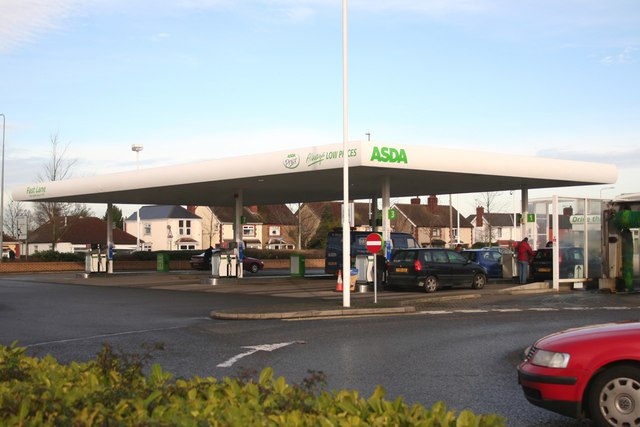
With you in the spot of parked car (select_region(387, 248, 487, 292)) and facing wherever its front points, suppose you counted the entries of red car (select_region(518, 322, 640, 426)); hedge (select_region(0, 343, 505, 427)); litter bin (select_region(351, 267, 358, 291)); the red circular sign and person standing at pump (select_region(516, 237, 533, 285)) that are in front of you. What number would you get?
1

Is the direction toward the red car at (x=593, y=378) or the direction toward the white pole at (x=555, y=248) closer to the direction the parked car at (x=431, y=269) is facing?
the white pole

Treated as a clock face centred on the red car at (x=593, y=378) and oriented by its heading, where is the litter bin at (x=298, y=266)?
The litter bin is roughly at 2 o'clock from the red car.

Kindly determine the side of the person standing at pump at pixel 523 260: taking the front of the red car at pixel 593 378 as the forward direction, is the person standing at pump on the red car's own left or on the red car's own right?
on the red car's own right

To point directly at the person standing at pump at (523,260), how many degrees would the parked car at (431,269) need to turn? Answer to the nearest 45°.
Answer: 0° — it already faces them

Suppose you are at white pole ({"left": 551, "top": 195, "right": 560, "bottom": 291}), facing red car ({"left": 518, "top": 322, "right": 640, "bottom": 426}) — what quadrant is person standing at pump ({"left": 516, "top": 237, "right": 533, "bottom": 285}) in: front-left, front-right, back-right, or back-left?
back-right

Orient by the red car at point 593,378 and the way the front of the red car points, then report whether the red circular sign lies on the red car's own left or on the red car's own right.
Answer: on the red car's own right

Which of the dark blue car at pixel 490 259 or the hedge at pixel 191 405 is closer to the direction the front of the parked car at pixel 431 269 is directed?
the dark blue car

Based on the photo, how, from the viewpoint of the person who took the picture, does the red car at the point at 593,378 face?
facing to the left of the viewer

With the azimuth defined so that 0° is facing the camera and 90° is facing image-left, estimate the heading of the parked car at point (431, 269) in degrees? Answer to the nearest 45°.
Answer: approximately 225°

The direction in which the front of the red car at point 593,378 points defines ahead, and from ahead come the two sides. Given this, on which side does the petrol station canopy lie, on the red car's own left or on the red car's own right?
on the red car's own right

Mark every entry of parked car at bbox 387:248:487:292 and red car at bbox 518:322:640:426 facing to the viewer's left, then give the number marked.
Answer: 1

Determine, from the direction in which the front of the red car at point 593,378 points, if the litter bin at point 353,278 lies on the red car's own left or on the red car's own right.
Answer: on the red car's own right
